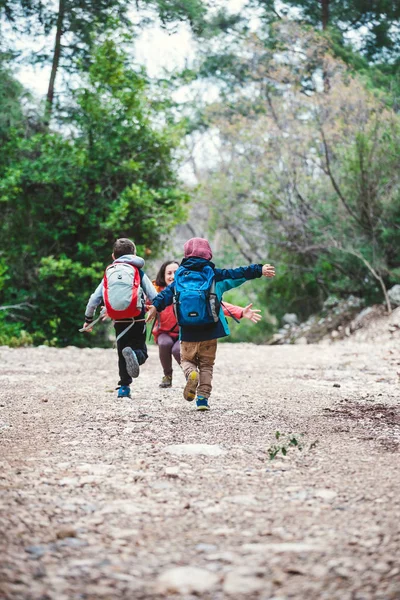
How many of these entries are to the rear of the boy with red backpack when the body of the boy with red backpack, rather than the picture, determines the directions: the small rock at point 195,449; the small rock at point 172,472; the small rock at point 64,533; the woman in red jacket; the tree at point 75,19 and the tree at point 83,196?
3

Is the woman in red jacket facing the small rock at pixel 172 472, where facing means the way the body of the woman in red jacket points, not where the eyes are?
yes

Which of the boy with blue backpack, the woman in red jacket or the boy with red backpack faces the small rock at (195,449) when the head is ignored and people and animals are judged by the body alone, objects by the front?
the woman in red jacket

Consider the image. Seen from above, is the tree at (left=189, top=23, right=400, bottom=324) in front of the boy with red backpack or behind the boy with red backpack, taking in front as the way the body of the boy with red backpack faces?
in front

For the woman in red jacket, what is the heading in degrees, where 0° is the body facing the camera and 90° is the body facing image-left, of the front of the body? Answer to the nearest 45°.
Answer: approximately 0°

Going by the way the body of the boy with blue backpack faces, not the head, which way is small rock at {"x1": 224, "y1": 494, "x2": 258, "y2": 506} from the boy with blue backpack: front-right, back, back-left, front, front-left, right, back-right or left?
back

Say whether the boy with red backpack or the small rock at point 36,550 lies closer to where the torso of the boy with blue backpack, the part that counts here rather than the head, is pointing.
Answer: the boy with red backpack

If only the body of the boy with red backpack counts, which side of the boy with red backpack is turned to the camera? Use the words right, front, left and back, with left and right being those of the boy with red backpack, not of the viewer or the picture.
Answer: back

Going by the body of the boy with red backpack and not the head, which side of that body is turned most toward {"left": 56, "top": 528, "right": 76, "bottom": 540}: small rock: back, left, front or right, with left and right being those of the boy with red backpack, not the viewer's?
back

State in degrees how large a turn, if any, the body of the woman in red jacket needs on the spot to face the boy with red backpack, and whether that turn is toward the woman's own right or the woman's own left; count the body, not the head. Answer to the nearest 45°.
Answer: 0° — they already face them

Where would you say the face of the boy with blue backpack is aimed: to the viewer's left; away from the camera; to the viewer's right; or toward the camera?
away from the camera

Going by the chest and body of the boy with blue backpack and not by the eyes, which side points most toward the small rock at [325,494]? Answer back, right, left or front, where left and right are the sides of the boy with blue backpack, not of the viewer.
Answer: back

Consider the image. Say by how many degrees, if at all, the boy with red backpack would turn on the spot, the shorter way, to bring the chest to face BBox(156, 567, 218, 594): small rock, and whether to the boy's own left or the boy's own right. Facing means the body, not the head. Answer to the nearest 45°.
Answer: approximately 180°

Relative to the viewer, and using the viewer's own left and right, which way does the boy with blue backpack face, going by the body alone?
facing away from the viewer

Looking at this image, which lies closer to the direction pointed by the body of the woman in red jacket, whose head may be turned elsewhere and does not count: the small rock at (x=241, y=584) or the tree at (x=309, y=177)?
the small rock

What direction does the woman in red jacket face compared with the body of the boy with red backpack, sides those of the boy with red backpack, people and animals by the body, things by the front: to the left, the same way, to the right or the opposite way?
the opposite way

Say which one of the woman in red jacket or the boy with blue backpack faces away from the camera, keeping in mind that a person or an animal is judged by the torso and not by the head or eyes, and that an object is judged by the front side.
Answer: the boy with blue backpack

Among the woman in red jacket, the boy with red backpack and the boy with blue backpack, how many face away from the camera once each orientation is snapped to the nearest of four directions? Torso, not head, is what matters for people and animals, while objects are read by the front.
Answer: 2
